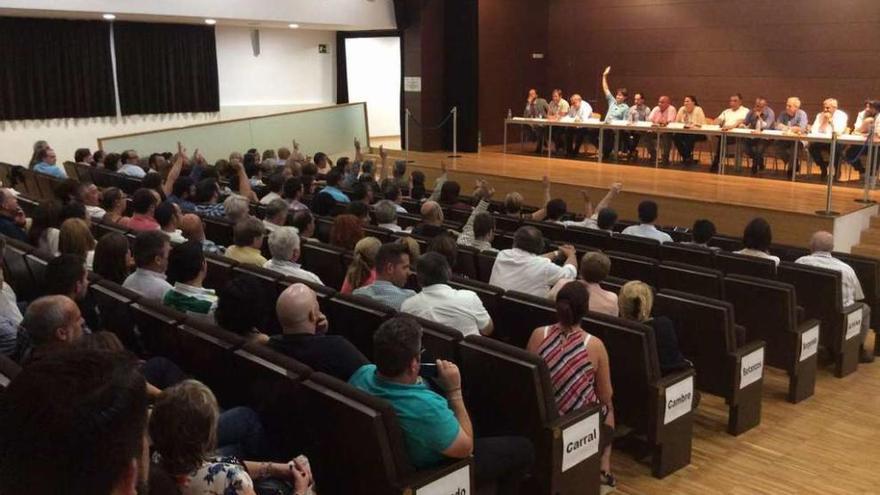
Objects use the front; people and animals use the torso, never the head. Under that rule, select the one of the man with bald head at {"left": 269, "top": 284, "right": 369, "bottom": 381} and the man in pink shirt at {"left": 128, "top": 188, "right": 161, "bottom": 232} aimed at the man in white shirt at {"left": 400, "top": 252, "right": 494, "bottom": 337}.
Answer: the man with bald head

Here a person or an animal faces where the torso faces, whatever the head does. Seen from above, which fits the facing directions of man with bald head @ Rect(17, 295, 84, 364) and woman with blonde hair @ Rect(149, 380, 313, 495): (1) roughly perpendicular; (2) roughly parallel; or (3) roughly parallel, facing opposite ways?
roughly parallel

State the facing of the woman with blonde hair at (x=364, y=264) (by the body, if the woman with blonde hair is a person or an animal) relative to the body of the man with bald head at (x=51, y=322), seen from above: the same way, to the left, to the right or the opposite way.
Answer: the same way

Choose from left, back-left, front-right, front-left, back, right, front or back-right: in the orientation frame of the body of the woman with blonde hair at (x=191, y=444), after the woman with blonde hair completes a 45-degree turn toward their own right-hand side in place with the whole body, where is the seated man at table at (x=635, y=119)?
front-left

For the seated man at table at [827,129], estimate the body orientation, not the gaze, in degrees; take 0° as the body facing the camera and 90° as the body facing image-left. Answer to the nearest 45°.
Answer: approximately 45°

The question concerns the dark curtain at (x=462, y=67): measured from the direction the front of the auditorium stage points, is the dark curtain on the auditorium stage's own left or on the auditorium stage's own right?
on the auditorium stage's own right

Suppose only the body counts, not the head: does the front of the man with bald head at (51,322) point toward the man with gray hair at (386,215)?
yes

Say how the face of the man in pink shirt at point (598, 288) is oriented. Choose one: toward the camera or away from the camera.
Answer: away from the camera

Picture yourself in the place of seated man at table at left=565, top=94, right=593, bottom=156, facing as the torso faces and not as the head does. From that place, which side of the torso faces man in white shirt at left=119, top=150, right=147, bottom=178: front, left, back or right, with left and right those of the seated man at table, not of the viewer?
front

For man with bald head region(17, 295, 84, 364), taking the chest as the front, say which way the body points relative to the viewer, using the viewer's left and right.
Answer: facing away from the viewer and to the right of the viewer

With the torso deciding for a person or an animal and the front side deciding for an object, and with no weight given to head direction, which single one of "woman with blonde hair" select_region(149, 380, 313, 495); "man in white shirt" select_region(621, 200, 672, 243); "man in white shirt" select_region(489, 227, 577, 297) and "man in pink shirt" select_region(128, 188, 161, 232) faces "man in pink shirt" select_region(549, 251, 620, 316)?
the woman with blonde hair

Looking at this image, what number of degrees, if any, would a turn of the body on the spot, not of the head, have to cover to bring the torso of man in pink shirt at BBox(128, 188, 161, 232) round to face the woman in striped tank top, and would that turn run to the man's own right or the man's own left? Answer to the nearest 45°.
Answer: approximately 90° to the man's own right

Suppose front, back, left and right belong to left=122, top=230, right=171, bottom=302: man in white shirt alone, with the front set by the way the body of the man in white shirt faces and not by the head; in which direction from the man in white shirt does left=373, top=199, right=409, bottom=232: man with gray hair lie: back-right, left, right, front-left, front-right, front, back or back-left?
front

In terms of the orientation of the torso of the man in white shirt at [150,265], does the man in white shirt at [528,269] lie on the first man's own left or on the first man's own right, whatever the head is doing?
on the first man's own right

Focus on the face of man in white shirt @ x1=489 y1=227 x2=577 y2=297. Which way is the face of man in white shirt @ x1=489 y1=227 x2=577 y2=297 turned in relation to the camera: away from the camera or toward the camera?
away from the camera

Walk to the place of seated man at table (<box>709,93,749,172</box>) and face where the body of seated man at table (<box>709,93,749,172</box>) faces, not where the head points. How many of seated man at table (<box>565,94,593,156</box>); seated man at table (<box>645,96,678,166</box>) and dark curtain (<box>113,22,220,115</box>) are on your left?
0

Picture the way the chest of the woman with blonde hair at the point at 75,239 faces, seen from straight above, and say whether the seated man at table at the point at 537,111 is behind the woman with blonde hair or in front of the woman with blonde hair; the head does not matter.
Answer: in front

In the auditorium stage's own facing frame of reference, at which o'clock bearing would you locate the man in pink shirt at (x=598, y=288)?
The man in pink shirt is roughly at 11 o'clock from the auditorium stage.

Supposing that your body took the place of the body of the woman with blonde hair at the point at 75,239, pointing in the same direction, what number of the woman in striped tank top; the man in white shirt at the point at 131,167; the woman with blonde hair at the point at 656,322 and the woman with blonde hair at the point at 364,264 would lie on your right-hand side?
3

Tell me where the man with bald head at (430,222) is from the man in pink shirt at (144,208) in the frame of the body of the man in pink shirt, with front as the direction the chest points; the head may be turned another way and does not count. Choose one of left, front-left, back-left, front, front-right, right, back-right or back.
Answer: front-right

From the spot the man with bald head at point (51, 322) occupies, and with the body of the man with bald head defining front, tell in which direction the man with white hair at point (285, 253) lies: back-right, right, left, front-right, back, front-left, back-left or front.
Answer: front

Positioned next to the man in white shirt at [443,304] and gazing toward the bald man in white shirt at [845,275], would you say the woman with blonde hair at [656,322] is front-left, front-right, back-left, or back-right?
front-right
